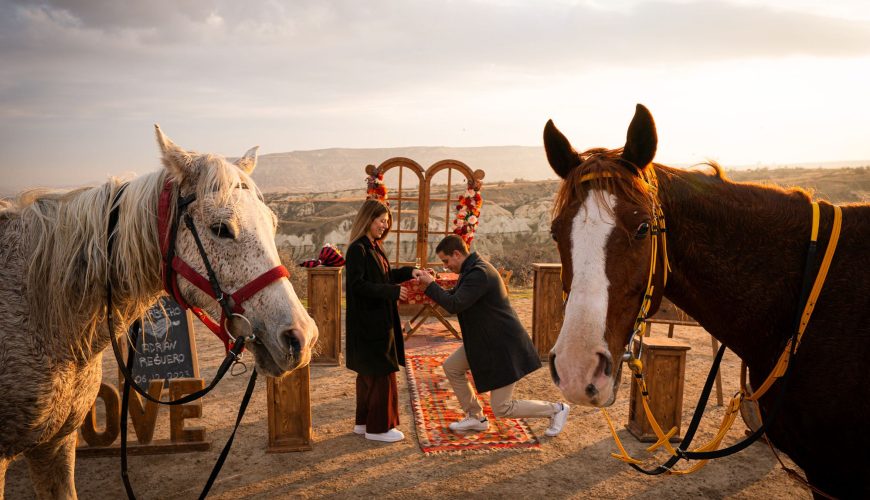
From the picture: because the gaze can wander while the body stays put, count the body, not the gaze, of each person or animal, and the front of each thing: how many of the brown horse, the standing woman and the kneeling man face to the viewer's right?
1

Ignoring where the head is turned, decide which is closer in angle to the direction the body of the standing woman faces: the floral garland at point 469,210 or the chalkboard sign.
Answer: the floral garland

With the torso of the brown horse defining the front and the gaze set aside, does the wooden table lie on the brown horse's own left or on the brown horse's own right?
on the brown horse's own right

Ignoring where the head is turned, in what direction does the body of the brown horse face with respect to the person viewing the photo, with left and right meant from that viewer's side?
facing to the left of the viewer

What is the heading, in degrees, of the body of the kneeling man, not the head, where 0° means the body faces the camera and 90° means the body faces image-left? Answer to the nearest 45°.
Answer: approximately 90°

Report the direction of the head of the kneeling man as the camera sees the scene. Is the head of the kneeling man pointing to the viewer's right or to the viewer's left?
to the viewer's left

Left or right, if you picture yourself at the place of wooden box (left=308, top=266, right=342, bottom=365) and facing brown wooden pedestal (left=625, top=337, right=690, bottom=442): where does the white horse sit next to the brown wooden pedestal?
right

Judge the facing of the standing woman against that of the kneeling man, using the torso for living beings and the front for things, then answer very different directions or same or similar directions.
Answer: very different directions

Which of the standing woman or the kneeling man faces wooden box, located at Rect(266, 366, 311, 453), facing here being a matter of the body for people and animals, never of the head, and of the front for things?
the kneeling man

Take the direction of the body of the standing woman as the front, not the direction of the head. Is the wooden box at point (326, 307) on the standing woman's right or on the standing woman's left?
on the standing woman's left

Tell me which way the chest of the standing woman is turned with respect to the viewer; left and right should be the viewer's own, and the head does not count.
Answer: facing to the right of the viewer

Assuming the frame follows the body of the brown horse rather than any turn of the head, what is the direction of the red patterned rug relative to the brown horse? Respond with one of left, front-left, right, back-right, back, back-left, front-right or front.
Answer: front-right

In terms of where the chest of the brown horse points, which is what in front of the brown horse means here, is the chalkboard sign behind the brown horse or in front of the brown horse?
in front

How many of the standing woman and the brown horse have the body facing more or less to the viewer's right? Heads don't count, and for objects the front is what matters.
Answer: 1
